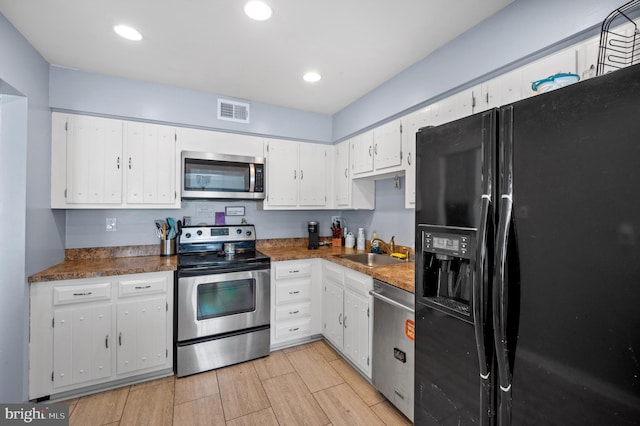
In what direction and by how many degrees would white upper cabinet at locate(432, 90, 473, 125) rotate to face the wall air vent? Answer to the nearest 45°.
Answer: approximately 45° to its right

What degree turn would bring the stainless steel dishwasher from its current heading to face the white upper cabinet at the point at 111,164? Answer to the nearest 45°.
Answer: approximately 45° to its right

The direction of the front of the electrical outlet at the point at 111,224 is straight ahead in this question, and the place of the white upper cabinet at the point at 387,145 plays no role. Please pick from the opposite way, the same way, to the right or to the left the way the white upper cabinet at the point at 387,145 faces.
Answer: to the right

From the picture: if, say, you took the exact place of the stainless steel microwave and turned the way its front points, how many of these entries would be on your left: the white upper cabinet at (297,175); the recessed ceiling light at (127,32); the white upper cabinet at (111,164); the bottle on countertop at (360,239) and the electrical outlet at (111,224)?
2

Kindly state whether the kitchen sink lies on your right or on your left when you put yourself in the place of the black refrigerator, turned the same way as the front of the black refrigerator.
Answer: on your right

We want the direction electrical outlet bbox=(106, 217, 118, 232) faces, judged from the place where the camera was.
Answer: facing the viewer

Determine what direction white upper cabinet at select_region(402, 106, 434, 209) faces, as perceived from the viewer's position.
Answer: facing the viewer and to the left of the viewer

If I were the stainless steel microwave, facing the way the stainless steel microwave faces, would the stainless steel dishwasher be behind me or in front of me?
in front

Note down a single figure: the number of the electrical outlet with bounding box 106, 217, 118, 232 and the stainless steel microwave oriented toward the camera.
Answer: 2

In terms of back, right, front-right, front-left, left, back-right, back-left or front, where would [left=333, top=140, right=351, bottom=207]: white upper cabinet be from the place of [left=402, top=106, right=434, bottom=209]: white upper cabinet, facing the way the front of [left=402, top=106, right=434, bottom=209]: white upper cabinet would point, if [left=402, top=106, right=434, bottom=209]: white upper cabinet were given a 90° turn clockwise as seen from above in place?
front
